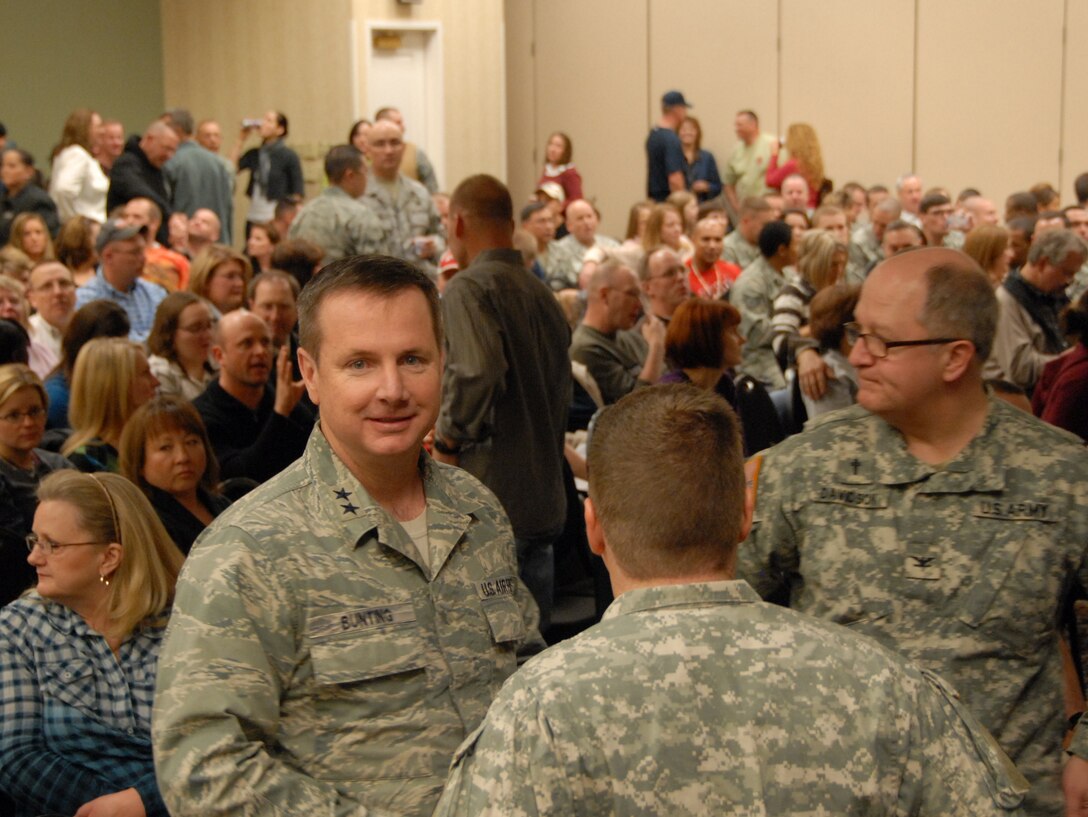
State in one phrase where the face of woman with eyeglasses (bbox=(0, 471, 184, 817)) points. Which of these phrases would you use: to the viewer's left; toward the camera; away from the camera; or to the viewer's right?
to the viewer's left

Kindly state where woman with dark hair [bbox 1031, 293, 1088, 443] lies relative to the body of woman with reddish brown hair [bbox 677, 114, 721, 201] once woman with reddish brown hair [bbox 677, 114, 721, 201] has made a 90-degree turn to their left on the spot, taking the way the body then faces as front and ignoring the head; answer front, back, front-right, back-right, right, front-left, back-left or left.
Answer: front-right

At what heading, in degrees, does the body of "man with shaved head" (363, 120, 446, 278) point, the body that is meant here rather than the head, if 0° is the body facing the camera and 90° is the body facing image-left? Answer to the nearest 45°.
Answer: approximately 0°

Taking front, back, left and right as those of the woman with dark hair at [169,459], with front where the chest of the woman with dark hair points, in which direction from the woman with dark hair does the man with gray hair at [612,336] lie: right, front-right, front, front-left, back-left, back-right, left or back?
left

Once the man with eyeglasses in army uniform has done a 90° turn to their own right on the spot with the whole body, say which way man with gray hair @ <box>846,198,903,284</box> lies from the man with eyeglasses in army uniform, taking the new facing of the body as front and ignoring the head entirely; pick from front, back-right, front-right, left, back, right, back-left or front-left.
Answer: right

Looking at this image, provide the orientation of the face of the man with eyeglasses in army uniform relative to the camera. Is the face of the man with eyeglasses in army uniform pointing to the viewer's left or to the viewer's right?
to the viewer's left

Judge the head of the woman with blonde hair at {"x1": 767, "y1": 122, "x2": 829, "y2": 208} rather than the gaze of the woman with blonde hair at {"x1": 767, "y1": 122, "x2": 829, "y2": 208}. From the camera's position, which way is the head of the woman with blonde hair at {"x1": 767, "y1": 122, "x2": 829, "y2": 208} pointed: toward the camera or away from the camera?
away from the camera

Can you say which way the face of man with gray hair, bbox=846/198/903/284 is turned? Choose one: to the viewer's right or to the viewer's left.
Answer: to the viewer's left

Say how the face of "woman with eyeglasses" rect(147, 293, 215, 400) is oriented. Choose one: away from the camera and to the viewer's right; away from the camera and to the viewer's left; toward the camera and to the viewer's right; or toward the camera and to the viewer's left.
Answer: toward the camera and to the viewer's right

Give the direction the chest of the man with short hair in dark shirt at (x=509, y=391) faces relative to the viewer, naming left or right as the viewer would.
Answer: facing away from the viewer and to the left of the viewer
